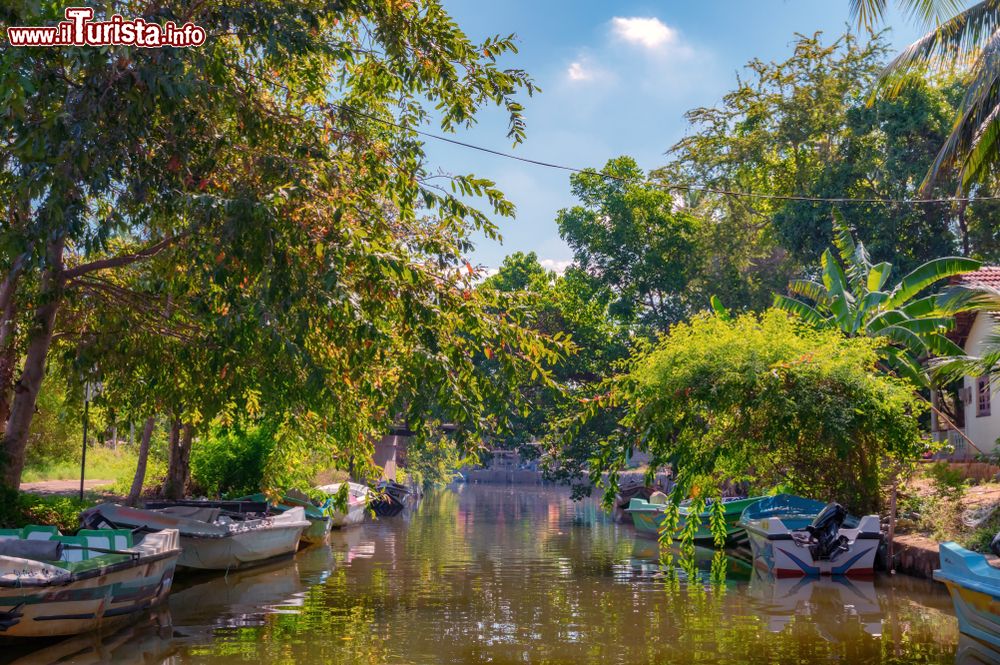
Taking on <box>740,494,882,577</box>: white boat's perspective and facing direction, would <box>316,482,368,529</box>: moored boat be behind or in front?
in front

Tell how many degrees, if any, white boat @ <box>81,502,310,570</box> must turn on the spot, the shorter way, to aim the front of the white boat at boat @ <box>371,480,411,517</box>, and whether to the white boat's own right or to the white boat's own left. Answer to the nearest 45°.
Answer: approximately 90° to the white boat's own left

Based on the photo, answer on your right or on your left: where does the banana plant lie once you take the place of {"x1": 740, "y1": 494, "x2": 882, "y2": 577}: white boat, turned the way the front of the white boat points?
on your right

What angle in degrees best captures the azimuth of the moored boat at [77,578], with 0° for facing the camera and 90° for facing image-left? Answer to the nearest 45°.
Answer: approximately 270°

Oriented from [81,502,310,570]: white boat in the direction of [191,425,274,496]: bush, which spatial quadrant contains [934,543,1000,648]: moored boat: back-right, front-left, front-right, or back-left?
back-right

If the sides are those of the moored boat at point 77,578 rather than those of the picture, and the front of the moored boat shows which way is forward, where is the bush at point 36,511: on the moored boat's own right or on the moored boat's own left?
on the moored boat's own left

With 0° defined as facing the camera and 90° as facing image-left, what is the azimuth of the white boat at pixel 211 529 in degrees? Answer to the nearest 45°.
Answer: approximately 270°

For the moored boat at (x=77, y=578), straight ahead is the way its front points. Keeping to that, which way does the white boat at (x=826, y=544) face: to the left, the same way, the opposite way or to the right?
to the left

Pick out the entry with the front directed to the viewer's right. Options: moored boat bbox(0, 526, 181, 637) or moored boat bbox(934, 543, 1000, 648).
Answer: moored boat bbox(0, 526, 181, 637)
